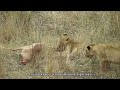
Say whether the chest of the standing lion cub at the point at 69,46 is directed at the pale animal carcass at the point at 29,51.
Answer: yes

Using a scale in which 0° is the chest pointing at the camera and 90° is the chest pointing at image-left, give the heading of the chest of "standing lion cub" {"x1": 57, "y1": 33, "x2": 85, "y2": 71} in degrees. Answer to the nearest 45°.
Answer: approximately 90°
